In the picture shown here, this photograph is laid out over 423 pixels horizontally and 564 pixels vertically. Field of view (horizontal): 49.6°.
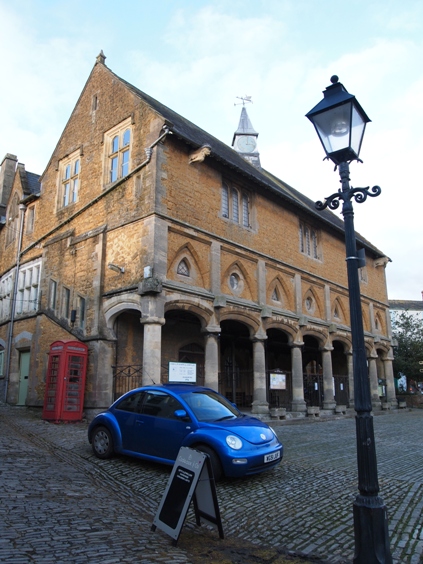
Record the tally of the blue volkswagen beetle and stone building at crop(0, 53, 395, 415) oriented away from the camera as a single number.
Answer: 0

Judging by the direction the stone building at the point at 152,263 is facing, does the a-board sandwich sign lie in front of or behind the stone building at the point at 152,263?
in front

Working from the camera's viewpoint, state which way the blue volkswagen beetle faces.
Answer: facing the viewer and to the right of the viewer

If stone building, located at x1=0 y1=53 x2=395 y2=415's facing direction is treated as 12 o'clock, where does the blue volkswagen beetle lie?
The blue volkswagen beetle is roughly at 1 o'clock from the stone building.

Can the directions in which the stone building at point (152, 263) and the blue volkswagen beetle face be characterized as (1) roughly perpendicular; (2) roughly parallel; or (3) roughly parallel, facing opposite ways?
roughly parallel

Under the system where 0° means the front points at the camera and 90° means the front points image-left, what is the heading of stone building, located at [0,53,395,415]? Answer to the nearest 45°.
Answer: approximately 315°

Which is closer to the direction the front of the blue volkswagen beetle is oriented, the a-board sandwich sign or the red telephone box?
the a-board sandwich sign

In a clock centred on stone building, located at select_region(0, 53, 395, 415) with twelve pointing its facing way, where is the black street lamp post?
The black street lamp post is roughly at 1 o'clock from the stone building.

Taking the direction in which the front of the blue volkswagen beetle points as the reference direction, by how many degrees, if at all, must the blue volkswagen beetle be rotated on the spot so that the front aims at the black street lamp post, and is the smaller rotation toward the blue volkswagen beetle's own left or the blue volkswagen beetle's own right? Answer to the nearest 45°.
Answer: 0° — it already faces it

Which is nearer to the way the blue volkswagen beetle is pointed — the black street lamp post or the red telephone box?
the black street lamp post

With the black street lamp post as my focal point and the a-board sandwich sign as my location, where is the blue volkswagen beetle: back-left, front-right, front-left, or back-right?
back-left

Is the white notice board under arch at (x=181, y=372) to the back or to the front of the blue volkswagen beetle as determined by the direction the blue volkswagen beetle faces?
to the back
